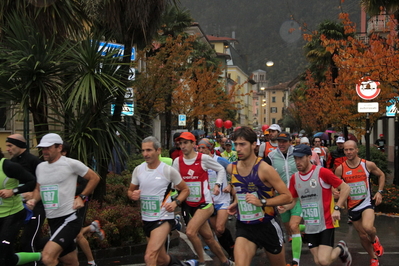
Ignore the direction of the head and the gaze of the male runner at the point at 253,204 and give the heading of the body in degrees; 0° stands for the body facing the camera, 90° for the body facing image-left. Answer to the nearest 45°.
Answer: approximately 45°

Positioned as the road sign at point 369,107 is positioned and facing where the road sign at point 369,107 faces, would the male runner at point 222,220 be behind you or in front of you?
in front

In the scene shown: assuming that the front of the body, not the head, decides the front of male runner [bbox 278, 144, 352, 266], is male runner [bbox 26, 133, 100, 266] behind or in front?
in front

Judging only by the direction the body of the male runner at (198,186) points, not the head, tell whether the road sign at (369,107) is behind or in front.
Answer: behind

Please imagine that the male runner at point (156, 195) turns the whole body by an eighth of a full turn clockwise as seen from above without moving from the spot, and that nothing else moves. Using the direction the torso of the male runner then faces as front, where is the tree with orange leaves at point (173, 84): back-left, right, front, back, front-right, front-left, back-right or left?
right

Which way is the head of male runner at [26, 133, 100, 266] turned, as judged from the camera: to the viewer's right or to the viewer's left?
to the viewer's left

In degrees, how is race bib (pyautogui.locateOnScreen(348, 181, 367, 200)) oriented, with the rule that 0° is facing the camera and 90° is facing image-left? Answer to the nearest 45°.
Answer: approximately 0°

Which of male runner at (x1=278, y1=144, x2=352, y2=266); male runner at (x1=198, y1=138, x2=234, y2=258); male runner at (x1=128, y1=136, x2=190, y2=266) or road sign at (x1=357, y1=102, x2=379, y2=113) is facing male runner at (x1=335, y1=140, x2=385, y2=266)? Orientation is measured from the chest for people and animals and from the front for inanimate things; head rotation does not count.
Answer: the road sign

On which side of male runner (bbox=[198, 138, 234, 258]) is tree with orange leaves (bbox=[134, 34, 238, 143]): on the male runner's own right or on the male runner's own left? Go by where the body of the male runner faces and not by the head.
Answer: on the male runner's own right

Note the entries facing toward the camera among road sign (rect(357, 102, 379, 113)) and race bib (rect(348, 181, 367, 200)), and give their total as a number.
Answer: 2

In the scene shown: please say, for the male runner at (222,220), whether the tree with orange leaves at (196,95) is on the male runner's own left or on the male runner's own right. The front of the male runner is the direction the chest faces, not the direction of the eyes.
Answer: on the male runner's own right

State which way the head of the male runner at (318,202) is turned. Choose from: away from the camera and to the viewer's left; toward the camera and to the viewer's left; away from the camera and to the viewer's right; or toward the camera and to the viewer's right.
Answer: toward the camera and to the viewer's left

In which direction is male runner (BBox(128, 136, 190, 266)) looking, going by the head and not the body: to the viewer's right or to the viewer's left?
to the viewer's left

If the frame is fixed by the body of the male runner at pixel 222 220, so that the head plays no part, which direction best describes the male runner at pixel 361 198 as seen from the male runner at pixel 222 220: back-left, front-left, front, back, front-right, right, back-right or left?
back-left

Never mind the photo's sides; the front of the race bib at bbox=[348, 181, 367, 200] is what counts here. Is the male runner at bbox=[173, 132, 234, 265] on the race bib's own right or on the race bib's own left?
on the race bib's own right
